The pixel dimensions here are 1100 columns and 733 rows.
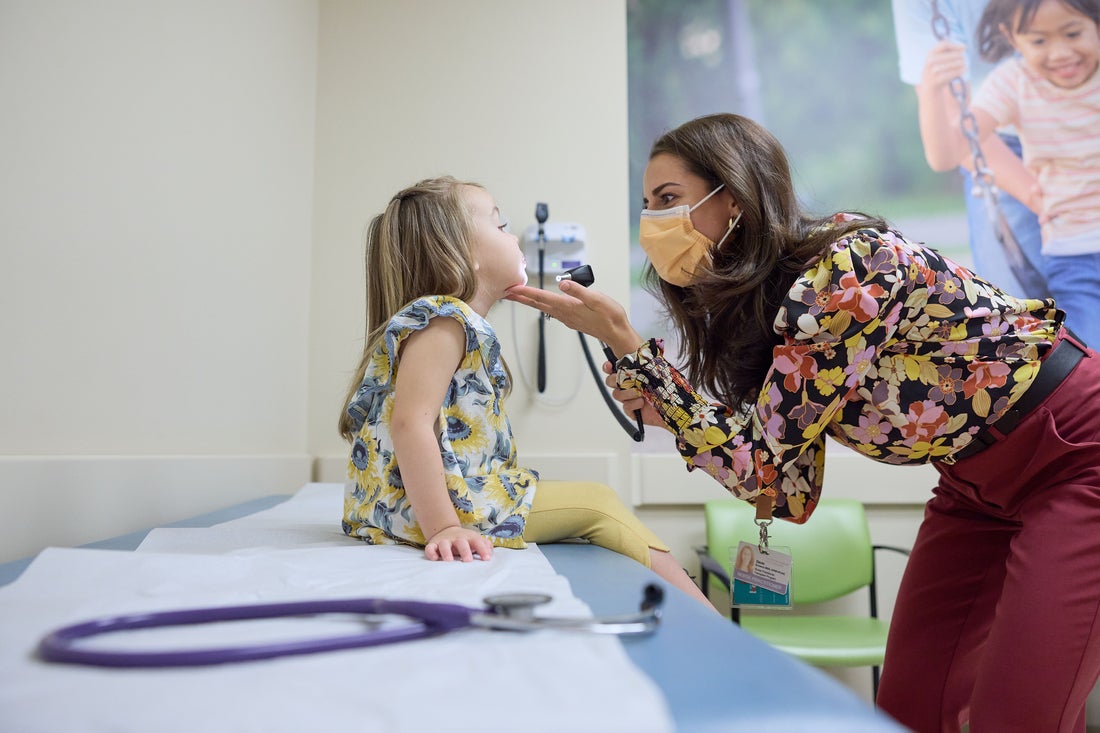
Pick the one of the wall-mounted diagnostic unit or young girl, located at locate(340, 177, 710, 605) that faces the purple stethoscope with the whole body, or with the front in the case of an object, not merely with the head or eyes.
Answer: the wall-mounted diagnostic unit

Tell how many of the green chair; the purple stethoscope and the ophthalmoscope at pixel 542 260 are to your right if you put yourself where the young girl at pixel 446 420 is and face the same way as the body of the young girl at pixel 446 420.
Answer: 1

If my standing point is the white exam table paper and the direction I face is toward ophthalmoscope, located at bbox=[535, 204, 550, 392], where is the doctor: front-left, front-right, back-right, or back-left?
front-right

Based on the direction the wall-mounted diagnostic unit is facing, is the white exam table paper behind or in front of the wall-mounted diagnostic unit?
in front

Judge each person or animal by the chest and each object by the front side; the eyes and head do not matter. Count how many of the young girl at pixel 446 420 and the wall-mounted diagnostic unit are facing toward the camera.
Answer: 1

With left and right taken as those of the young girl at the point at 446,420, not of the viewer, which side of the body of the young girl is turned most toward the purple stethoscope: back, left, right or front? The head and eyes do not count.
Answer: right

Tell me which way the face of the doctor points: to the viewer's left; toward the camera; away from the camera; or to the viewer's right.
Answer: to the viewer's left

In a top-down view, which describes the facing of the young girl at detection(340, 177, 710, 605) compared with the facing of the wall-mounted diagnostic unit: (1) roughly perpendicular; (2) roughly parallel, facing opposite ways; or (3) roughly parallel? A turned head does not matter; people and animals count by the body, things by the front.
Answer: roughly perpendicular

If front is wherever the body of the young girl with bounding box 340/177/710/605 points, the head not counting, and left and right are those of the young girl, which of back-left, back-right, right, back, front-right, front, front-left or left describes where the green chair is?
front-left

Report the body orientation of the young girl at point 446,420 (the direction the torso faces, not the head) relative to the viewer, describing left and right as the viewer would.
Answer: facing to the right of the viewer

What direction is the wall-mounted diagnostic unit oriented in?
toward the camera

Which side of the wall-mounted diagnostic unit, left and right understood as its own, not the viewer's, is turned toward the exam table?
front

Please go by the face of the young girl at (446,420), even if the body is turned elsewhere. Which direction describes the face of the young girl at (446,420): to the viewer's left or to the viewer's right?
to the viewer's right

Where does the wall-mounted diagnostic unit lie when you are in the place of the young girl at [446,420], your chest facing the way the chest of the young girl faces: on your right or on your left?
on your left
